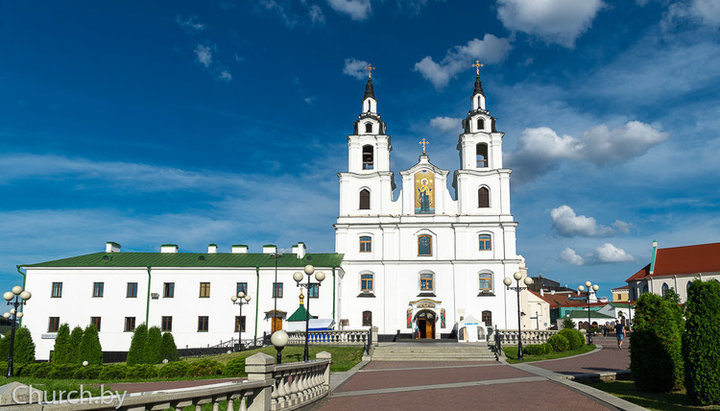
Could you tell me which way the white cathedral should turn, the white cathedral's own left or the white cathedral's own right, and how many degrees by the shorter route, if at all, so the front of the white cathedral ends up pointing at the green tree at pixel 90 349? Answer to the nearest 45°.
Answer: approximately 45° to the white cathedral's own right

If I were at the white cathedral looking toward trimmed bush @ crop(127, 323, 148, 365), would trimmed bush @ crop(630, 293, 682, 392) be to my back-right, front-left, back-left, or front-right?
front-left

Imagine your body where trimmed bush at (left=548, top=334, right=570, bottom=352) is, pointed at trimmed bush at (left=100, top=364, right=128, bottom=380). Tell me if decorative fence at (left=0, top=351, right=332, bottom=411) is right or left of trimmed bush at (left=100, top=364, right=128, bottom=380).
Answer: left

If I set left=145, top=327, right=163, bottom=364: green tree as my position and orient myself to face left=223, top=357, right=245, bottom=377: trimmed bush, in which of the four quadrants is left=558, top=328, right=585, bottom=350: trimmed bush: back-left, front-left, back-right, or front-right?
front-left

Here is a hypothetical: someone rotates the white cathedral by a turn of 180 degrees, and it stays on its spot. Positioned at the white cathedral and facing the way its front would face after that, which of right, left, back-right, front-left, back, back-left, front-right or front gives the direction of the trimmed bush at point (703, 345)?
back

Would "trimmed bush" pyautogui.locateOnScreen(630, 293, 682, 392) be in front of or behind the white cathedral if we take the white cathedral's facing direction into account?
in front

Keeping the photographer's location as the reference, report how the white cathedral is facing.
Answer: facing the viewer

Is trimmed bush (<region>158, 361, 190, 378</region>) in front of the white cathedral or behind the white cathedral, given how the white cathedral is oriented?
in front
